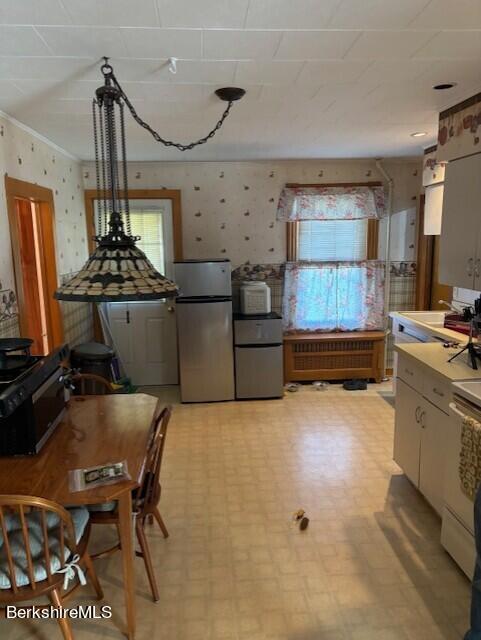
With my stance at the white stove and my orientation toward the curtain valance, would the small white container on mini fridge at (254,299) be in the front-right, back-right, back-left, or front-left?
front-left

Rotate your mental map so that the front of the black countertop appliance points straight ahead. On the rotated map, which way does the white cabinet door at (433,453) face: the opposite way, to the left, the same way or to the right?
the opposite way

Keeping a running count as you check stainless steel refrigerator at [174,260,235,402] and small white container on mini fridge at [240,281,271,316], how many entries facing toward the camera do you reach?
2

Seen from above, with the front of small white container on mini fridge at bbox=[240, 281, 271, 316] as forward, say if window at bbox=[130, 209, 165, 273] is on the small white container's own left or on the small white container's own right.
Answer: on the small white container's own right

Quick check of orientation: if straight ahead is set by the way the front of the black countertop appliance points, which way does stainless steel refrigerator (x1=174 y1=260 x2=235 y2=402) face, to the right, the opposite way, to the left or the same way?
to the right

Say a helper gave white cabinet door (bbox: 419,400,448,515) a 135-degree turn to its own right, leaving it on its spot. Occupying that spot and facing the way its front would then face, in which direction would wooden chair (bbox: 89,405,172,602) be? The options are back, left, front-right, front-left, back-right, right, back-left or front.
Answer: back

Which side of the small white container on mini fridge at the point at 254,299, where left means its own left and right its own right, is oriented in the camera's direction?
front

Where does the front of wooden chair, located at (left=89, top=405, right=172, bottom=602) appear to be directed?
to the viewer's left

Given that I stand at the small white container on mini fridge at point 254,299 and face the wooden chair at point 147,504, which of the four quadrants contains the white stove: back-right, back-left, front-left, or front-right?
front-left

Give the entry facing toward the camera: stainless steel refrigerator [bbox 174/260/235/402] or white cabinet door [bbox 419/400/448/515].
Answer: the stainless steel refrigerator

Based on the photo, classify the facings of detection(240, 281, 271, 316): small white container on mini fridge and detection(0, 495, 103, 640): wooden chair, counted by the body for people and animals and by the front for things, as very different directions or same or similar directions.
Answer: very different directions

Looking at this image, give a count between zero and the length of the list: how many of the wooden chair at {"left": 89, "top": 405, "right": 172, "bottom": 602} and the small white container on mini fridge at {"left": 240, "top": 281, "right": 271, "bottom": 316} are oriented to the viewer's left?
1

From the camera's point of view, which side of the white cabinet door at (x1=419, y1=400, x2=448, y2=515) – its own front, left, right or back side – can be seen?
left

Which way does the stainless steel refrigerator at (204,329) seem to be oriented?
toward the camera

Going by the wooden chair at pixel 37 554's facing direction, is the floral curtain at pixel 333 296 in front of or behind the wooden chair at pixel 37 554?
in front

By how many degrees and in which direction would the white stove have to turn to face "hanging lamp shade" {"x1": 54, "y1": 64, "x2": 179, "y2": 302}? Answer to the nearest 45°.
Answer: approximately 45° to its left

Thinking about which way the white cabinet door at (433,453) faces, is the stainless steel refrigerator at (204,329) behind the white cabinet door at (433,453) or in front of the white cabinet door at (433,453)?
in front

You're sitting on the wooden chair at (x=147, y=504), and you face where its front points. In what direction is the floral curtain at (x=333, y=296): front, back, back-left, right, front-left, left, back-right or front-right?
back-right
